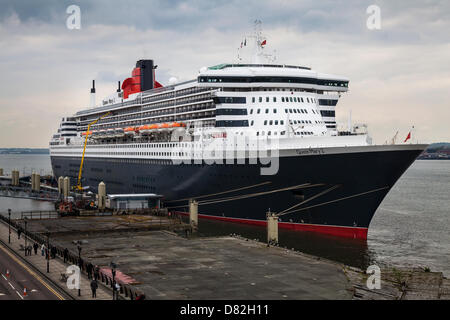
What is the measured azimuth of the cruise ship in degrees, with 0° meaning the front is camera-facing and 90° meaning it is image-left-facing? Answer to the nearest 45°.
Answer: approximately 315°

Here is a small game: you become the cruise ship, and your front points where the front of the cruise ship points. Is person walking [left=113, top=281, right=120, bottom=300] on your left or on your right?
on your right

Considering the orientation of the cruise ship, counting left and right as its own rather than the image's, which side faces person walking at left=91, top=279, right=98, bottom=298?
right
